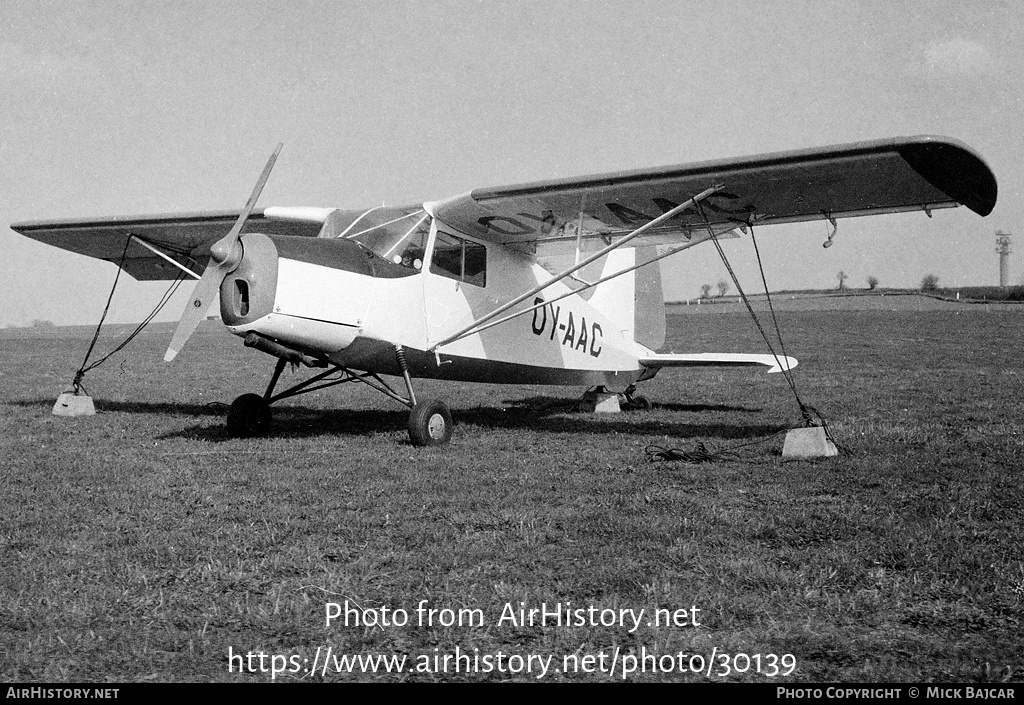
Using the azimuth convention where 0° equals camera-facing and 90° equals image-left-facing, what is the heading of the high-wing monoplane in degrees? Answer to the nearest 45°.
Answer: approximately 45°

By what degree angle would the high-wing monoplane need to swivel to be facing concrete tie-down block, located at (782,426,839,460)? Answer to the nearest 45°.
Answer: approximately 90° to its left

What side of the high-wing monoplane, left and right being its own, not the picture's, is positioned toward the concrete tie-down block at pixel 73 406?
right
